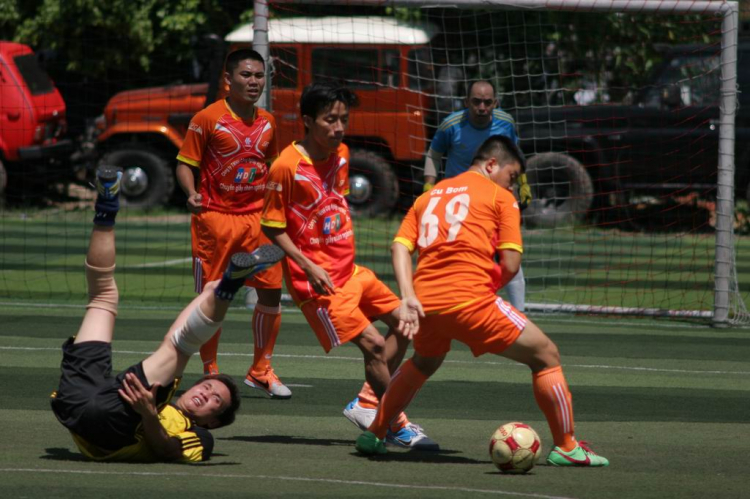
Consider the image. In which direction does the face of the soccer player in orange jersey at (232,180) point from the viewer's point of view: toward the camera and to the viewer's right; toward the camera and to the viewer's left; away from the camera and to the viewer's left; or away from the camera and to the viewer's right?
toward the camera and to the viewer's right

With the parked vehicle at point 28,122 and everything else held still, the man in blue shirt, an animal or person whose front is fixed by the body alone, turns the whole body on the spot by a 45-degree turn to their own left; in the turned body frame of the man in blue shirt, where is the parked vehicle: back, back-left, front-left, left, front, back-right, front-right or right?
back

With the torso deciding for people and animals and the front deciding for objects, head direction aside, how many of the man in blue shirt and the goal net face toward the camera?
2

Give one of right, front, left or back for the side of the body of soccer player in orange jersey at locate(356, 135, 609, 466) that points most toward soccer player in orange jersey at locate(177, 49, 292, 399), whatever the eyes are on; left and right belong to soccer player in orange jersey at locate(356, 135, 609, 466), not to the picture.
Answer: left

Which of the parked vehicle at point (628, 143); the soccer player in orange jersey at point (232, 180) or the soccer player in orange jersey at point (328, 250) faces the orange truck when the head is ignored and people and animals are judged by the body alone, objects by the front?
the parked vehicle

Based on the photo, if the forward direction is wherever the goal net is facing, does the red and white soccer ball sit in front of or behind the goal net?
in front

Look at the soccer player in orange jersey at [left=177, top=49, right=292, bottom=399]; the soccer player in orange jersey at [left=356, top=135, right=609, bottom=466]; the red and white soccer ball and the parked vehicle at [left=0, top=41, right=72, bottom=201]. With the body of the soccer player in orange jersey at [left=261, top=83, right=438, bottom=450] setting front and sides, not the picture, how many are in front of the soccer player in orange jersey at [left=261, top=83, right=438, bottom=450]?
2

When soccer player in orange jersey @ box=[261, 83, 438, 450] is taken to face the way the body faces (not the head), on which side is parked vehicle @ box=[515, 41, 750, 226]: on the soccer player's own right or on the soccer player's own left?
on the soccer player's own left

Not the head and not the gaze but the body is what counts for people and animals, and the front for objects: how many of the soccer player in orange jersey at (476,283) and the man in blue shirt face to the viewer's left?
0

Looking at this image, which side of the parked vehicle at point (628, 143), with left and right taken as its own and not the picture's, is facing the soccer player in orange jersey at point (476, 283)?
left

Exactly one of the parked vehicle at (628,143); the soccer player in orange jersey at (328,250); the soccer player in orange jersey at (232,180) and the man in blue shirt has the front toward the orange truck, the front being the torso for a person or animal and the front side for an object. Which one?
the parked vehicle

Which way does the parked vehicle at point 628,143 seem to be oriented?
to the viewer's left

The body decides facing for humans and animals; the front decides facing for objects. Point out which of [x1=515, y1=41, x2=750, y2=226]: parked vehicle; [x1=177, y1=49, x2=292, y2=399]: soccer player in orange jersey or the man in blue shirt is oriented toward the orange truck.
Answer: the parked vehicle

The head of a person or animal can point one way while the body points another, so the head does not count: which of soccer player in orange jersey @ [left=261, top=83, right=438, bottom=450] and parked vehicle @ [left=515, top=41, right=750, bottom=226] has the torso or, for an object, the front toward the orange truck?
the parked vehicle

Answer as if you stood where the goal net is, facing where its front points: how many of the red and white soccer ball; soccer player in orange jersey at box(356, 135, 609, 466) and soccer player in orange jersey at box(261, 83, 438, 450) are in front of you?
3
